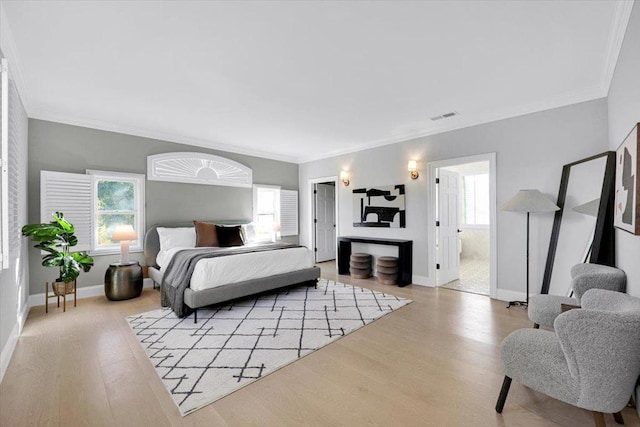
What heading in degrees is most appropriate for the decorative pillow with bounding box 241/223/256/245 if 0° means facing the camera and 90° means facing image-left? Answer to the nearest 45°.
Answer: approximately 315°

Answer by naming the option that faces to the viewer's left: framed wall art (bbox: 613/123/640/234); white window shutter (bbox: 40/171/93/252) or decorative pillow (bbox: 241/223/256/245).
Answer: the framed wall art

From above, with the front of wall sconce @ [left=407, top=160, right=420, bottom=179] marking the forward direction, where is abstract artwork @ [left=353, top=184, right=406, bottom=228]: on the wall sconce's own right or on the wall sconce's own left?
on the wall sconce's own right

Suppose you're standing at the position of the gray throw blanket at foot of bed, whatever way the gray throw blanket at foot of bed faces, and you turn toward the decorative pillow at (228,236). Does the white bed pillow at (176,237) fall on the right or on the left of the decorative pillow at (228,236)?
left

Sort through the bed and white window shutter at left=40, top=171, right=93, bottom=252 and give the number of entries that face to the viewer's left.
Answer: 0

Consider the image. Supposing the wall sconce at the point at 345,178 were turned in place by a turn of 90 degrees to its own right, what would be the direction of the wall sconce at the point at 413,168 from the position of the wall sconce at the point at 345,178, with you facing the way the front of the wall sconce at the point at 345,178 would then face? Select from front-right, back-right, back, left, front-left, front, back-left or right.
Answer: back

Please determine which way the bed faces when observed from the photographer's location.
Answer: facing the viewer and to the right of the viewer

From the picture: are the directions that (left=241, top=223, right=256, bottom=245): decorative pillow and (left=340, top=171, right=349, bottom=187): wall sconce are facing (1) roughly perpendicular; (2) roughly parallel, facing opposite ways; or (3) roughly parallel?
roughly perpendicular

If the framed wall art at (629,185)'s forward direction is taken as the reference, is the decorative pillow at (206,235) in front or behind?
in front

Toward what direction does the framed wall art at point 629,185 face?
to the viewer's left

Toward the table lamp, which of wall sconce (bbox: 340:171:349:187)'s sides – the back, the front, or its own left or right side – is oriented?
front

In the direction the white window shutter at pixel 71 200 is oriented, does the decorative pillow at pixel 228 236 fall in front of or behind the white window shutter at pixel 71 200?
in front

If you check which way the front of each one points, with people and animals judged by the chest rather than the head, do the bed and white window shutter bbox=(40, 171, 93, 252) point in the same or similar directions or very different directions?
same or similar directions

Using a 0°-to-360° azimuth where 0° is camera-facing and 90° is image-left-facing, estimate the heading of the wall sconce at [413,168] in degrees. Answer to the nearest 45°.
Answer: approximately 45°

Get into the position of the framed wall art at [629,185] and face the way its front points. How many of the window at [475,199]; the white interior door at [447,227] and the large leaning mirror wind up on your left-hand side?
0

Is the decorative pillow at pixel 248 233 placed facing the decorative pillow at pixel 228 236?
no

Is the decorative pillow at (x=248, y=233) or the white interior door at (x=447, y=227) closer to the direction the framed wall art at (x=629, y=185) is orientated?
the decorative pillow

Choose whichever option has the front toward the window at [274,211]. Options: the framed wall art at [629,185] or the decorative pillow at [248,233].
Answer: the framed wall art
